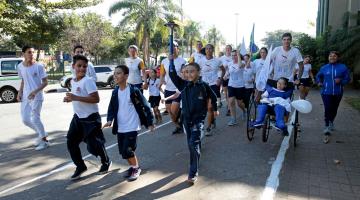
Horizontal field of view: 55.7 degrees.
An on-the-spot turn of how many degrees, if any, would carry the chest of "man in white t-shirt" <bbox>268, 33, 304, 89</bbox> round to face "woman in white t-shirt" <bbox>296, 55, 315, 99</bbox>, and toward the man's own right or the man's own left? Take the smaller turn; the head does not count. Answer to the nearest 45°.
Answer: approximately 180°

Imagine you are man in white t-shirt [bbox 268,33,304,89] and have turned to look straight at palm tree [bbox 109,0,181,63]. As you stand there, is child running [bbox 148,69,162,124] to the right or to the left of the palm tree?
left

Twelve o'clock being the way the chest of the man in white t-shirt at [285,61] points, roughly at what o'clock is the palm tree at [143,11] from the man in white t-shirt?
The palm tree is roughly at 5 o'clock from the man in white t-shirt.

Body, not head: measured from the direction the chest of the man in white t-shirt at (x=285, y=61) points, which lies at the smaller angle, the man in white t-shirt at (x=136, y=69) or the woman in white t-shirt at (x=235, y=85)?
the man in white t-shirt

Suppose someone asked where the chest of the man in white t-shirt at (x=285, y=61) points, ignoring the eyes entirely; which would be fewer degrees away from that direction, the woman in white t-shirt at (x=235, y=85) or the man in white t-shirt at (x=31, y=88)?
the man in white t-shirt

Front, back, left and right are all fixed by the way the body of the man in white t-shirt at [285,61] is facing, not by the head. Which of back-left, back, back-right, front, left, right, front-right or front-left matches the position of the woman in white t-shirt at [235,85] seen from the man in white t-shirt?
back-right

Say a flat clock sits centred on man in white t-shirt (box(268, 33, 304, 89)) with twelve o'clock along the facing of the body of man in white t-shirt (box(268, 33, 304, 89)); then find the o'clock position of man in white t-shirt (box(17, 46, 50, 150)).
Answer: man in white t-shirt (box(17, 46, 50, 150)) is roughly at 2 o'clock from man in white t-shirt (box(268, 33, 304, 89)).

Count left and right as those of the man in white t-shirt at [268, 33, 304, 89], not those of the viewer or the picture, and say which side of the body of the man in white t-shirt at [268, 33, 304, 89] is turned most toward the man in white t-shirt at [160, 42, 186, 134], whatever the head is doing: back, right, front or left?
right
